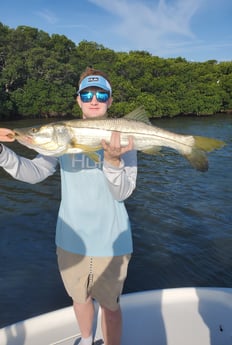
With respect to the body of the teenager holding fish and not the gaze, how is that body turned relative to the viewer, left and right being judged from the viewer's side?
facing the viewer

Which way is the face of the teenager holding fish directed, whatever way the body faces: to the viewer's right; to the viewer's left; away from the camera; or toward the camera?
toward the camera
